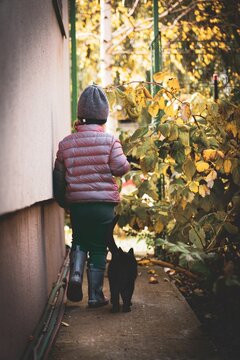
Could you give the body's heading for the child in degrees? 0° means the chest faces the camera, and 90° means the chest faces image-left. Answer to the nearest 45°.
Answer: approximately 180°

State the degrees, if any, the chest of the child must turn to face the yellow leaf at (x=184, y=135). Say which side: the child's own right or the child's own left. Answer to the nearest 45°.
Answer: approximately 90° to the child's own right

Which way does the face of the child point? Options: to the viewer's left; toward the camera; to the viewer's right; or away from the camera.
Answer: away from the camera

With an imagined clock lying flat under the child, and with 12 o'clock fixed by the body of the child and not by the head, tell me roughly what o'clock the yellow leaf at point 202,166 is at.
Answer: The yellow leaf is roughly at 2 o'clock from the child.

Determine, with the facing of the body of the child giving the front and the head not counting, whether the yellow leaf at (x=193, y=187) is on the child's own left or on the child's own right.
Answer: on the child's own right
